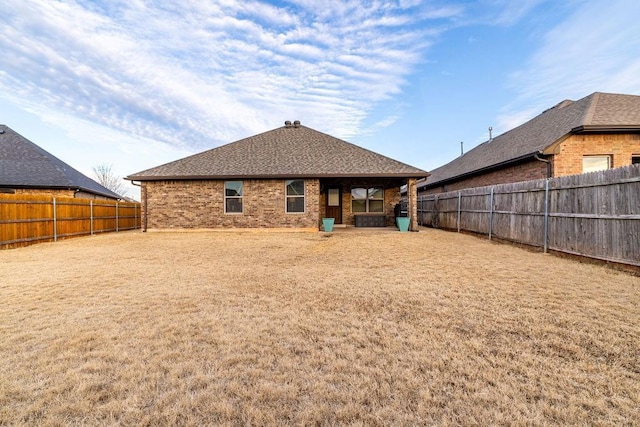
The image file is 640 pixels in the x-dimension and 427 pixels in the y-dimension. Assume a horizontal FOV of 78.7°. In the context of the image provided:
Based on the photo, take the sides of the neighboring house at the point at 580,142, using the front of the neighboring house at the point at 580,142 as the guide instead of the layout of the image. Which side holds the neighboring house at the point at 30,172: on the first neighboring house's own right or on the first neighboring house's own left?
on the first neighboring house's own left

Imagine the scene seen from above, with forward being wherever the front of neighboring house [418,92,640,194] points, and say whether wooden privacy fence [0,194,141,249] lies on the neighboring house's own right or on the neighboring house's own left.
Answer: on the neighboring house's own left

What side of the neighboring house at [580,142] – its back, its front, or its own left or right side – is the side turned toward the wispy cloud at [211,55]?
front

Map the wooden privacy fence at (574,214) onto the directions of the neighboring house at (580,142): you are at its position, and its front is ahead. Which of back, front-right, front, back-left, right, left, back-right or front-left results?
back

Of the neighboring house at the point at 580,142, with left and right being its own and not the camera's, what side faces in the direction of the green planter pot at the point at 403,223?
left

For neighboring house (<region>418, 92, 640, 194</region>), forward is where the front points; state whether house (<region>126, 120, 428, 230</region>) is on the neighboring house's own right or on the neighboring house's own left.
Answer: on the neighboring house's own left

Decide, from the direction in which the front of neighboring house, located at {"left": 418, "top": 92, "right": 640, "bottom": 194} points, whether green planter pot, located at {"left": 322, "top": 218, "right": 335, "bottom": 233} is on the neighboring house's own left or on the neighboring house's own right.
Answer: on the neighboring house's own left

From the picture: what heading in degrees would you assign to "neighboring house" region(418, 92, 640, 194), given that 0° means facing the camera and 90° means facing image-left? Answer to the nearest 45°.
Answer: approximately 180°
